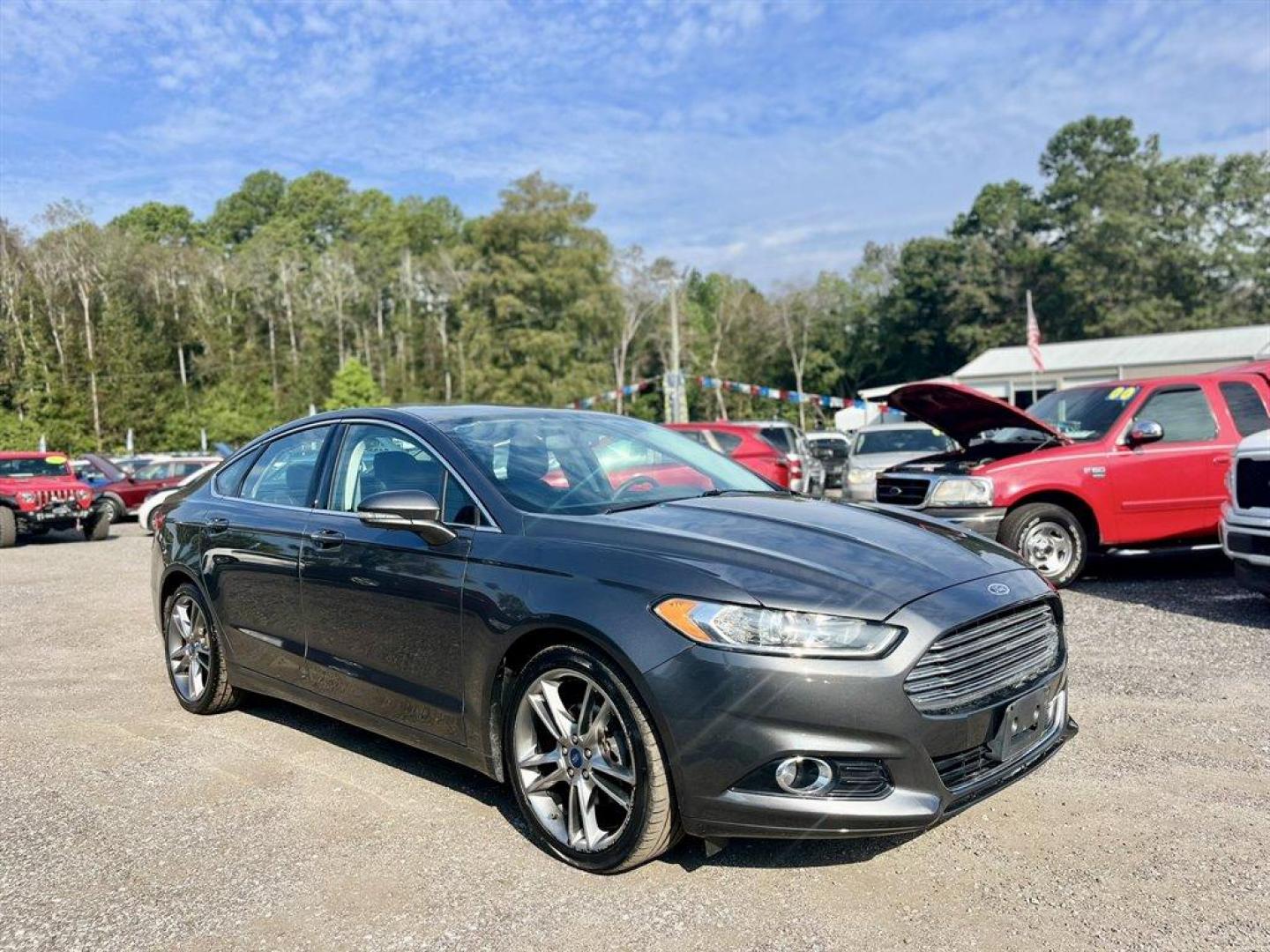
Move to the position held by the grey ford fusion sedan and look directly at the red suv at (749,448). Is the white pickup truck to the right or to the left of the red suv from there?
right

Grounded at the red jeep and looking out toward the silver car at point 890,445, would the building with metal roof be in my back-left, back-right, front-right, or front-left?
front-left

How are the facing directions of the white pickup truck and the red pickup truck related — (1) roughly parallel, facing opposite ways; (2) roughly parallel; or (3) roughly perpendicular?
roughly parallel

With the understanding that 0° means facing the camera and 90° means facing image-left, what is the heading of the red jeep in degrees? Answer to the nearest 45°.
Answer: approximately 315°

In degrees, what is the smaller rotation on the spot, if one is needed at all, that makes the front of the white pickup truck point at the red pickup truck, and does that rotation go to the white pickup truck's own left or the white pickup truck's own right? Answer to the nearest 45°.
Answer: approximately 90° to the white pickup truck's own right

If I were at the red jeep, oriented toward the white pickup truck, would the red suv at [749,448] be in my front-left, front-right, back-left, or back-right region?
front-left

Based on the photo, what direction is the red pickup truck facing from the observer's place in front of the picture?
facing the viewer and to the left of the viewer

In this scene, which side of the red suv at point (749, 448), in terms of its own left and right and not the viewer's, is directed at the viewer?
left

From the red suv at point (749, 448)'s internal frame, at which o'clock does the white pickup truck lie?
The white pickup truck is roughly at 8 o'clock from the red suv.

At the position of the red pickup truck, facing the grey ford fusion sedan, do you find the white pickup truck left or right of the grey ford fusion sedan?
left

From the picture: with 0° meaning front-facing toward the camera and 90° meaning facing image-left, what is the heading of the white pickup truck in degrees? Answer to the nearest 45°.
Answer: approximately 45°
